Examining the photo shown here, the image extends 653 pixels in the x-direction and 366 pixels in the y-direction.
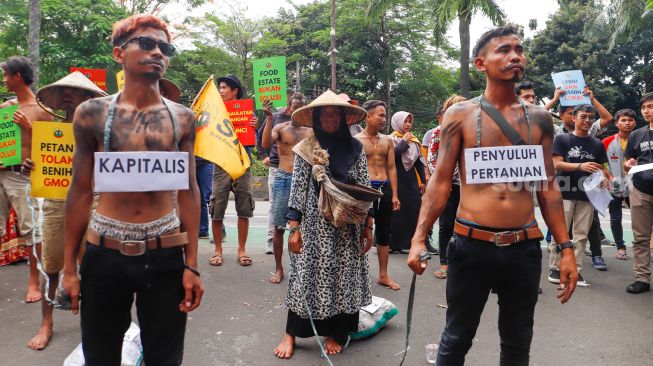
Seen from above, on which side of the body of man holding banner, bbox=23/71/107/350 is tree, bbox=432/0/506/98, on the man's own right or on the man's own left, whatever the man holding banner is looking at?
on the man's own left

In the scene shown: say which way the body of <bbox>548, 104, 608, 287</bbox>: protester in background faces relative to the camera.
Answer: toward the camera

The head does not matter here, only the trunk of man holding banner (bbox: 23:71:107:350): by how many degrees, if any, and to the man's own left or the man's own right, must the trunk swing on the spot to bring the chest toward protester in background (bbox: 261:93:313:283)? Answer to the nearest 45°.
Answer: approximately 90° to the man's own left

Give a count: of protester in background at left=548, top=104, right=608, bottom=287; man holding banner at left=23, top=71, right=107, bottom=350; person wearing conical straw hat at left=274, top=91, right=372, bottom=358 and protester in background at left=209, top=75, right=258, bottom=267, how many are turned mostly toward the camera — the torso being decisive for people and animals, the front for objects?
4

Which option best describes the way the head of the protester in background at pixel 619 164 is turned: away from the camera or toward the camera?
toward the camera

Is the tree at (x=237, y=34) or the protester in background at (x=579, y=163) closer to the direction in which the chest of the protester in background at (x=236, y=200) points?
the protester in background

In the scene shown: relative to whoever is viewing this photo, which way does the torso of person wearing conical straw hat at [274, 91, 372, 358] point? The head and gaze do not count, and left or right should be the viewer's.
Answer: facing the viewer

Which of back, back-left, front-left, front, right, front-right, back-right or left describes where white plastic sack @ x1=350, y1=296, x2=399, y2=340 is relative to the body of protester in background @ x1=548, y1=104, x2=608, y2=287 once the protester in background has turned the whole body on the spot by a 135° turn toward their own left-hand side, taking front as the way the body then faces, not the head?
back

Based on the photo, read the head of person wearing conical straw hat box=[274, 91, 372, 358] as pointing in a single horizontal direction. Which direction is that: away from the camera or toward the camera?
toward the camera

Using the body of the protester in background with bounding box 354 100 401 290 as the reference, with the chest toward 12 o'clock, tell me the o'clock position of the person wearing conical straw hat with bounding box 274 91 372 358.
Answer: The person wearing conical straw hat is roughly at 2 o'clock from the protester in background.

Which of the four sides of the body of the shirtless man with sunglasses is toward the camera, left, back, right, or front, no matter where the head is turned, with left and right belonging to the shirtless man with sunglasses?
front

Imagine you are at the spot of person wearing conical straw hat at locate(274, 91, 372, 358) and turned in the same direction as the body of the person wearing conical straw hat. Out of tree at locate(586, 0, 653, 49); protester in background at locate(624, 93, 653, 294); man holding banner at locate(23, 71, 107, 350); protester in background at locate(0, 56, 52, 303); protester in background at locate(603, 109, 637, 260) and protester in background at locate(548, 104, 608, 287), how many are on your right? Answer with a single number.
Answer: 2

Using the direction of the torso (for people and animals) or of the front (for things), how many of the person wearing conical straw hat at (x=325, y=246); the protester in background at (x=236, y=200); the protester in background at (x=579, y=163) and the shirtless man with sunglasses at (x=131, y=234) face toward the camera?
4

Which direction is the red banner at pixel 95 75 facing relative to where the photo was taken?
toward the camera

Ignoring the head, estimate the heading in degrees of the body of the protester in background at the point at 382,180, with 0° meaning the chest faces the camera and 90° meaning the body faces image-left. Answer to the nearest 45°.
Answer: approximately 315°
